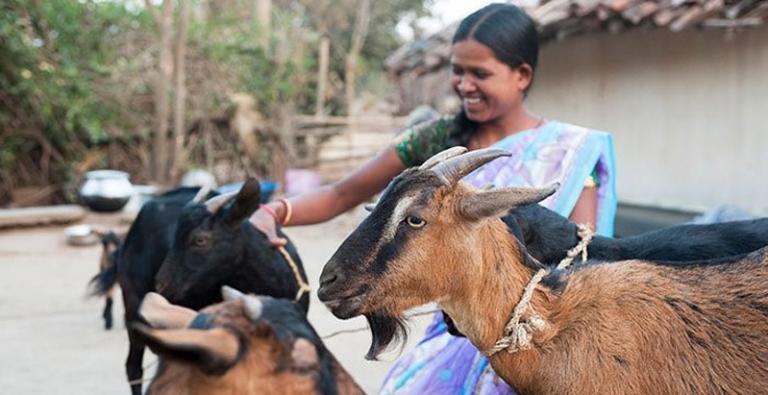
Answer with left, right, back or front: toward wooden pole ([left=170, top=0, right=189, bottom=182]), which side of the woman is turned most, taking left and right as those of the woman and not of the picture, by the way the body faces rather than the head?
right

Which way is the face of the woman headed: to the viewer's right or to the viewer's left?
to the viewer's left

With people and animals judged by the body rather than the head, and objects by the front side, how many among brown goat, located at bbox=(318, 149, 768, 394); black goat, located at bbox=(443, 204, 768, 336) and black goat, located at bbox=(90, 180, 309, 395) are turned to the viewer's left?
2

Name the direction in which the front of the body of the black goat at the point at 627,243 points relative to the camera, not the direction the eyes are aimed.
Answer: to the viewer's left

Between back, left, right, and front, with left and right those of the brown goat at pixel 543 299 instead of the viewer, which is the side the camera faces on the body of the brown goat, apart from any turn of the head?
left

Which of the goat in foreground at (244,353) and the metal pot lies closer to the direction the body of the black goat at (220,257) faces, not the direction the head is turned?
the goat in foreground

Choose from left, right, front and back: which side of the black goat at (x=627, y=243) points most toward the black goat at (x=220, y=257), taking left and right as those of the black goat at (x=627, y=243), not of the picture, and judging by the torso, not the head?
front

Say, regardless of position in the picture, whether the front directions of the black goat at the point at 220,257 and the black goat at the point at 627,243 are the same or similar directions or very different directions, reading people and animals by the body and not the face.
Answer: very different directions
